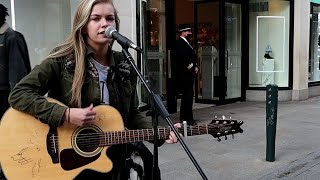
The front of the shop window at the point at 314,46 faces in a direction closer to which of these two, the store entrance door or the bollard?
the bollard

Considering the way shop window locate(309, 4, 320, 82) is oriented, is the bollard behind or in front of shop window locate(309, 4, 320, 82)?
in front

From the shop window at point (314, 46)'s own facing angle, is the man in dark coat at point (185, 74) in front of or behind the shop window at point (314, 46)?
in front

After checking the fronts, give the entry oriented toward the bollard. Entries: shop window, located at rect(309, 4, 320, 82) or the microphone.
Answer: the shop window

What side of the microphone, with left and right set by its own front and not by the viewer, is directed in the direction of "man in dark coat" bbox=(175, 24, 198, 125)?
right

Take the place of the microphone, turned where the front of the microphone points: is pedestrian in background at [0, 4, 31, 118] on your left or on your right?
on your right

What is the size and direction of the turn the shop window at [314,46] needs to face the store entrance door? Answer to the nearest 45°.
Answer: approximately 45° to its right

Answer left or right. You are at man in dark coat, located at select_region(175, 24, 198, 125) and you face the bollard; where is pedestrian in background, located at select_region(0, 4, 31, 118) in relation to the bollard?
right

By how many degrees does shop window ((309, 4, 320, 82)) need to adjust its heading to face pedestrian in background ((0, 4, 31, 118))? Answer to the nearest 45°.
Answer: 0° — it already faces them

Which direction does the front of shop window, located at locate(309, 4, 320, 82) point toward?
toward the camera

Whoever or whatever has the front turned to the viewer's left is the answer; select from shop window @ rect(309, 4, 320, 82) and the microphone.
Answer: the microphone

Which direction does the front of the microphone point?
to the viewer's left
